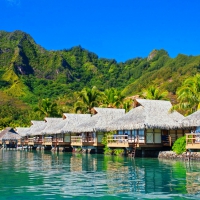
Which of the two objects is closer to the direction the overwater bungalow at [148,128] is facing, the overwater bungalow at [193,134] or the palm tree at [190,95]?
the overwater bungalow

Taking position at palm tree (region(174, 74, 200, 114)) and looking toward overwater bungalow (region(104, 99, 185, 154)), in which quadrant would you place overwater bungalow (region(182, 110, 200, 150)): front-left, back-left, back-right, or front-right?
front-left

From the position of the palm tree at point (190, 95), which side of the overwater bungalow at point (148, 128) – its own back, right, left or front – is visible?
back

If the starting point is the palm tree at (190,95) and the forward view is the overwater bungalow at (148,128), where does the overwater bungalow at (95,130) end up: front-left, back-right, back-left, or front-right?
front-right

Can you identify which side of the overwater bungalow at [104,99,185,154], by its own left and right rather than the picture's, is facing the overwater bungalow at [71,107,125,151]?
right

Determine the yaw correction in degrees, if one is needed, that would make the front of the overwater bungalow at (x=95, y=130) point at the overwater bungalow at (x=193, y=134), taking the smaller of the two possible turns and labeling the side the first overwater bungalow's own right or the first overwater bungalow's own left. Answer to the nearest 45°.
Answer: approximately 90° to the first overwater bungalow's own left

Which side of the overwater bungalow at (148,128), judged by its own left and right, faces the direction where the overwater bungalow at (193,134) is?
left

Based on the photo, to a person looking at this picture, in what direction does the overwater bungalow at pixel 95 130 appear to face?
facing the viewer and to the left of the viewer

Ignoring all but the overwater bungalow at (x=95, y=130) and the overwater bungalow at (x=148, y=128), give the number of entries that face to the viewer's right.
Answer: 0

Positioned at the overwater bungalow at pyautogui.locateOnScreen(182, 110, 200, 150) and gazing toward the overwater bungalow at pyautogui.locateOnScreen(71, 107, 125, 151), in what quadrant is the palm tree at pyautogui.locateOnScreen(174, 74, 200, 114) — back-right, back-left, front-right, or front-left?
front-right

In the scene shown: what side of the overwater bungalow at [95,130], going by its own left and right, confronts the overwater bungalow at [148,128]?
left

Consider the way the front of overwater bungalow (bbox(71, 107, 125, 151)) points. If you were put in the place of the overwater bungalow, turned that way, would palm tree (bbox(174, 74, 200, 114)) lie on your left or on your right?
on your left
